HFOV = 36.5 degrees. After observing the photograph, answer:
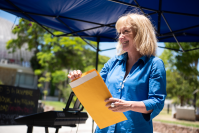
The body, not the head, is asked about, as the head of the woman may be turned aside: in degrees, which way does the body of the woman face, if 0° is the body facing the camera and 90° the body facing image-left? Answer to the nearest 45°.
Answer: approximately 45°

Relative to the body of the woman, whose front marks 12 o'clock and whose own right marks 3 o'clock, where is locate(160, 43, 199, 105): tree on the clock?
The tree is roughly at 5 o'clock from the woman.

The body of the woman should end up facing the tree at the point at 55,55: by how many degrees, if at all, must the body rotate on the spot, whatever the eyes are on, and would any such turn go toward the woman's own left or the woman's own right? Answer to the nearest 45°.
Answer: approximately 135° to the woman's own right
